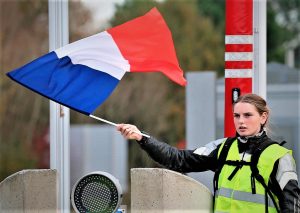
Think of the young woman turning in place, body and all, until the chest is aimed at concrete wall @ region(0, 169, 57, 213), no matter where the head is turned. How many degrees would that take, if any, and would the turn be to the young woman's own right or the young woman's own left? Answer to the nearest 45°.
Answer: approximately 45° to the young woman's own right

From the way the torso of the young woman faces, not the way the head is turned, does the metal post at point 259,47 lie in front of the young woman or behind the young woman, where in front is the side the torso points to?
behind

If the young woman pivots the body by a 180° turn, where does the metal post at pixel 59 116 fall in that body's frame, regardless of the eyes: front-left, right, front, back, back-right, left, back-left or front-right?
left

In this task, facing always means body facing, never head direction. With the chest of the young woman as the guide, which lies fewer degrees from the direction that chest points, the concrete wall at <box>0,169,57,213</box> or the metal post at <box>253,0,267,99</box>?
the concrete wall

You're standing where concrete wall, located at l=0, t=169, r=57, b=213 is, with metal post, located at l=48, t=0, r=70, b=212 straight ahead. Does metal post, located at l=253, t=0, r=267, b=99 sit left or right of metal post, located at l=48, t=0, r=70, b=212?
right

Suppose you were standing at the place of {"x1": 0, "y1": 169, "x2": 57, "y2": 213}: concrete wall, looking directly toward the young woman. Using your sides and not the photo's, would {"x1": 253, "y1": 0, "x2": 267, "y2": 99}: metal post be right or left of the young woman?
left

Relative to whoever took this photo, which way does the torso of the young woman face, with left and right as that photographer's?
facing the viewer and to the left of the viewer
